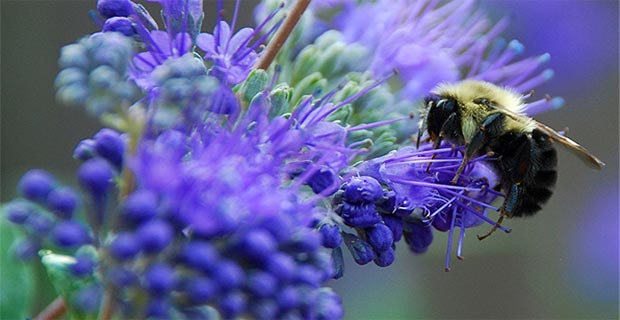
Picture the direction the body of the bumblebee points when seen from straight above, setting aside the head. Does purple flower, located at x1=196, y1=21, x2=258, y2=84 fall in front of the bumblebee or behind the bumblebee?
in front

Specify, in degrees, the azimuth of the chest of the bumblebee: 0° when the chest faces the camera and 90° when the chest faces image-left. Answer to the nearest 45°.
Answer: approximately 90°
